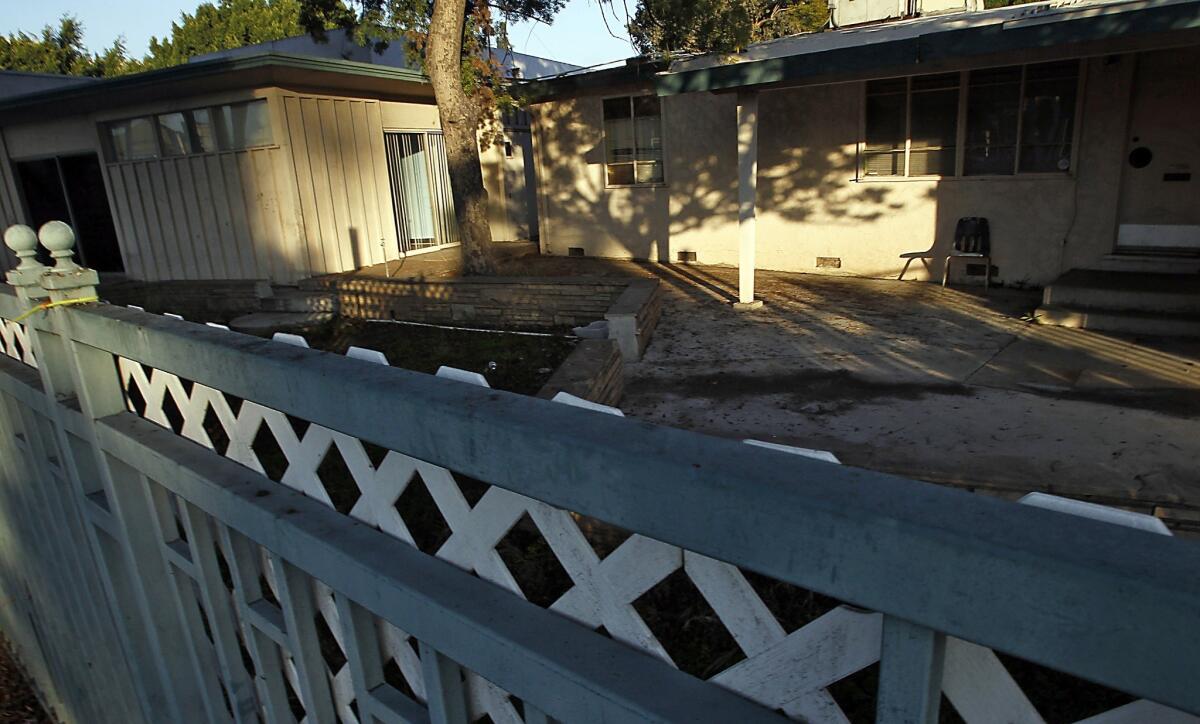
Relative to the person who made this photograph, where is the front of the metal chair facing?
facing the viewer and to the left of the viewer

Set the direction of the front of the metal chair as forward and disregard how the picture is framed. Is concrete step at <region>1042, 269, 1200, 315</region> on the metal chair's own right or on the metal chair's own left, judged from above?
on the metal chair's own left

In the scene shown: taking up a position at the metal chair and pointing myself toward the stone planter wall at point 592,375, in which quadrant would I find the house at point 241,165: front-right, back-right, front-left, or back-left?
front-right

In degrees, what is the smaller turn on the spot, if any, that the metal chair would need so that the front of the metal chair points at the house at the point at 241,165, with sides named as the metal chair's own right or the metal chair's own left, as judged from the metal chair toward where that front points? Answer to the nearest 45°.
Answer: approximately 45° to the metal chair's own right

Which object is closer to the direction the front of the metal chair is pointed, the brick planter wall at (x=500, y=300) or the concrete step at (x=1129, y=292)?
the brick planter wall

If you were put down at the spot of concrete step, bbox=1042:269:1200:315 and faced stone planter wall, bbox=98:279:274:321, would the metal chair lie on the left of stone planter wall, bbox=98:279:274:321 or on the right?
right

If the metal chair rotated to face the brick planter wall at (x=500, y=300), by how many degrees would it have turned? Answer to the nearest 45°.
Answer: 0° — it already faces it

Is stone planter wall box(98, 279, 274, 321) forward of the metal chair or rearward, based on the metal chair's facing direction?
forward

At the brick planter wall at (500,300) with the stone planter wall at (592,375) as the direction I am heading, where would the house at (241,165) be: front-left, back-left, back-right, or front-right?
back-right

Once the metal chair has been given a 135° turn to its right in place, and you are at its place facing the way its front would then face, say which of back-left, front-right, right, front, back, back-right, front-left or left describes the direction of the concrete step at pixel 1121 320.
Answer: back-right

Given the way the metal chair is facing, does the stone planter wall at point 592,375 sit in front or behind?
in front
